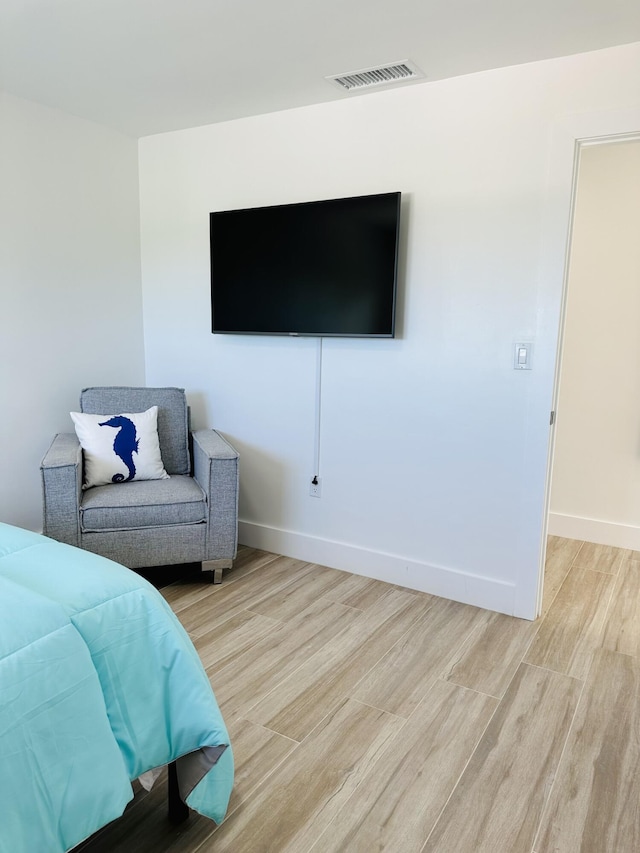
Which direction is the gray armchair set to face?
toward the camera
